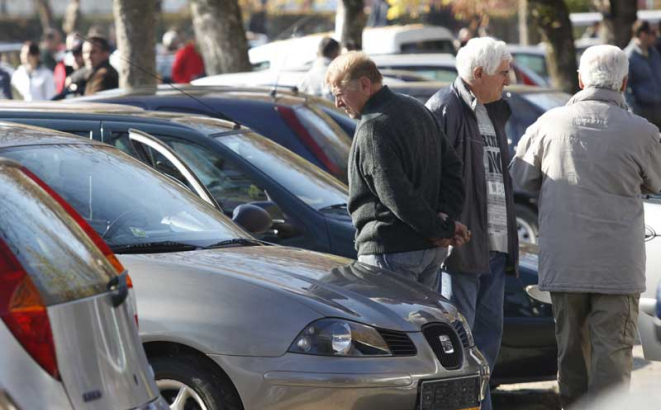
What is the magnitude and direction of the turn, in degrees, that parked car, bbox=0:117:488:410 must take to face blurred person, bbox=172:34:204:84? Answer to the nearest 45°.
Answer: approximately 135° to its left

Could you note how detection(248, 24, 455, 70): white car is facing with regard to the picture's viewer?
facing to the left of the viewer

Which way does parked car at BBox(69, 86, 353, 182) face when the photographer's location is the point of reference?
facing away from the viewer and to the left of the viewer

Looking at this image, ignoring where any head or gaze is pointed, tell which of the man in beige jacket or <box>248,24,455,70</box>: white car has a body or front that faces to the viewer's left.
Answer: the white car

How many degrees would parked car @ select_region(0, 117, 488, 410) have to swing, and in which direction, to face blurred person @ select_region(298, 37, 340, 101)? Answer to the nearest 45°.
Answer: approximately 135° to its left

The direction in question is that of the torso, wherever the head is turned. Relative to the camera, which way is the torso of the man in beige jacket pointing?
away from the camera

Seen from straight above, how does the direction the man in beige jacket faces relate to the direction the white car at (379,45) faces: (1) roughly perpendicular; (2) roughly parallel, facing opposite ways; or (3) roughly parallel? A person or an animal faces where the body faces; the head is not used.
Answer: roughly perpendicular

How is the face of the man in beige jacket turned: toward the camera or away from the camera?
away from the camera

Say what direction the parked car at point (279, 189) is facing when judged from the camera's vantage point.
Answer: facing the viewer and to the right of the viewer

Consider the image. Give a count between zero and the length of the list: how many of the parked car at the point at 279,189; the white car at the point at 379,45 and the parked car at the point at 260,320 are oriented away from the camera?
0

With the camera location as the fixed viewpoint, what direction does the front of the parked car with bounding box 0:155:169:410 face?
facing away from the viewer and to the left of the viewer

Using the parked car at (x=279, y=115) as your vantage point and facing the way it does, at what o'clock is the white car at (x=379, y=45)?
The white car is roughly at 2 o'clock from the parked car.

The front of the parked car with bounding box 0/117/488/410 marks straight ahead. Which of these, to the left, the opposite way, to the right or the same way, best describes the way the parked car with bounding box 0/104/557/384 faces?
the same way
